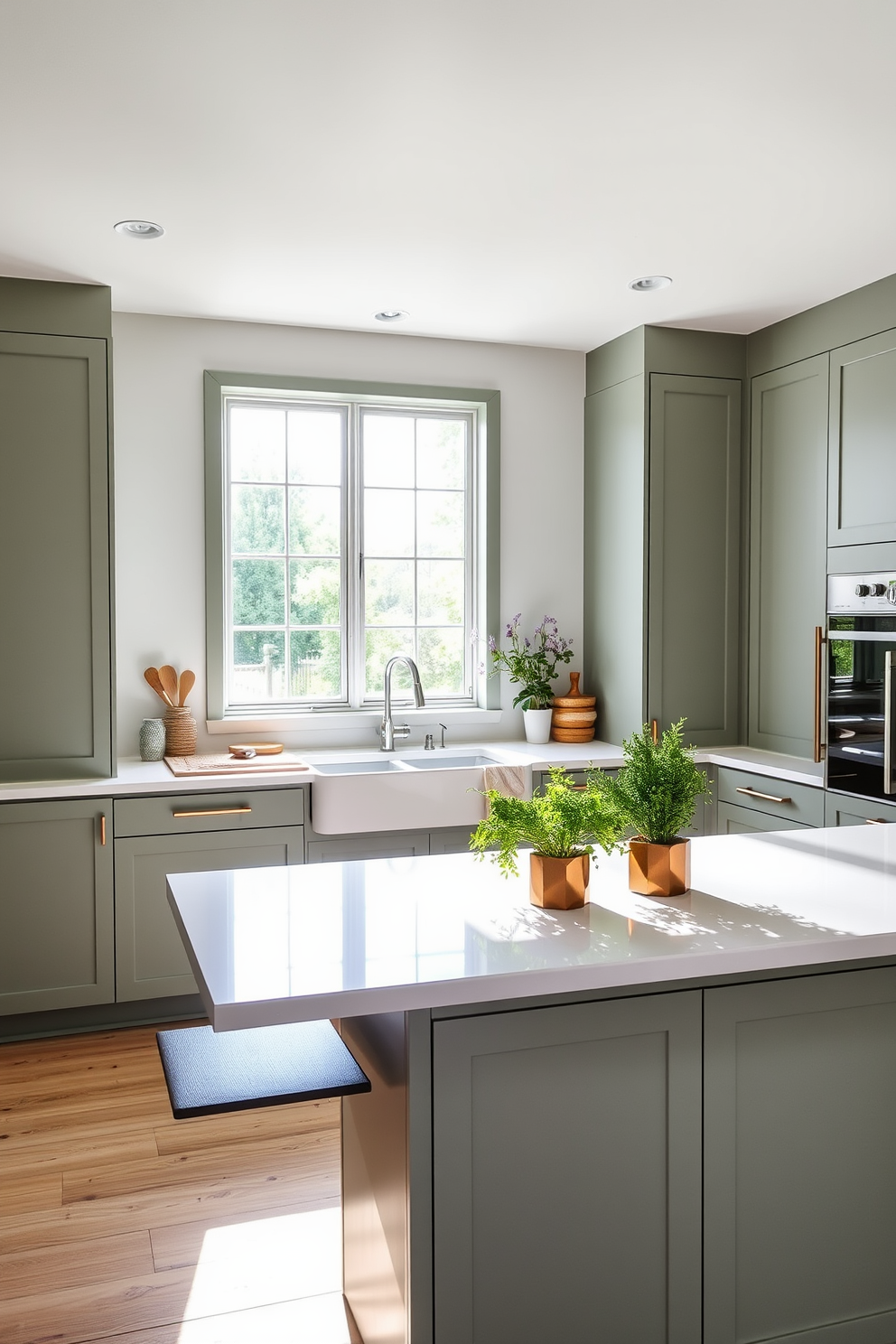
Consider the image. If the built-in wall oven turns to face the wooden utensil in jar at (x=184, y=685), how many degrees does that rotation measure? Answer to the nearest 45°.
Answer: approximately 45° to its right

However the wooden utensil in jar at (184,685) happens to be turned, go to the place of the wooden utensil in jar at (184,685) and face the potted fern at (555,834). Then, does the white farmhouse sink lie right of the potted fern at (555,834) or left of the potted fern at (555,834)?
left

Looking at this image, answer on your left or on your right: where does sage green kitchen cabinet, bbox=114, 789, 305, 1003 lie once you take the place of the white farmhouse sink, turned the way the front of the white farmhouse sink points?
on your right

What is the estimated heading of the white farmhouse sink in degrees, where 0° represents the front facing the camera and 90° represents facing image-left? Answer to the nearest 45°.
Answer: approximately 0°

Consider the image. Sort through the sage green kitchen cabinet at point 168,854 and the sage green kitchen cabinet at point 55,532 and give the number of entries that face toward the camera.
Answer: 2

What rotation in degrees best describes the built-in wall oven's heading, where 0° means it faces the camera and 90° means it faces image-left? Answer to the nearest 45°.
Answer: approximately 45°

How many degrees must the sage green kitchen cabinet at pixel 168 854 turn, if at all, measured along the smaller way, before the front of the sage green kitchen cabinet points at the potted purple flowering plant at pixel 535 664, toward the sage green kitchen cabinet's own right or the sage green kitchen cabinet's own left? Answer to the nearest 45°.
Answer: approximately 135° to the sage green kitchen cabinet's own left

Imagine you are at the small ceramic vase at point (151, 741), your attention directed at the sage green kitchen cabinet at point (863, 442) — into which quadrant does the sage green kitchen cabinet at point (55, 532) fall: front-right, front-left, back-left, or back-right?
back-right

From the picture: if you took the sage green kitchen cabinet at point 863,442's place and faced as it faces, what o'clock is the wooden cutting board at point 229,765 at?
The wooden cutting board is roughly at 1 o'clock from the sage green kitchen cabinet.
